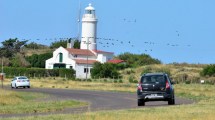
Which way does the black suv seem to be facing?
away from the camera
